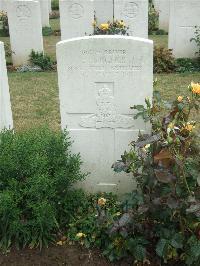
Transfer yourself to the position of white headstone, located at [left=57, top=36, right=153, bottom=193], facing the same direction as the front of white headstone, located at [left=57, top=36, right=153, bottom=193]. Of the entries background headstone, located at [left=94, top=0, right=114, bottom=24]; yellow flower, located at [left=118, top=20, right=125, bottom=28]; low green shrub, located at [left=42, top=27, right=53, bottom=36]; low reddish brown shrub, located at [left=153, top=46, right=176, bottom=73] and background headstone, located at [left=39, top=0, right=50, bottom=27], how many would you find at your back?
5

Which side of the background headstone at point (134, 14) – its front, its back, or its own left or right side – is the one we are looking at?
front

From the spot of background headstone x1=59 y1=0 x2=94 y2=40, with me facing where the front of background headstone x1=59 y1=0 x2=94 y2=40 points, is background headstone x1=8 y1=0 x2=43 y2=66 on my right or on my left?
on my right

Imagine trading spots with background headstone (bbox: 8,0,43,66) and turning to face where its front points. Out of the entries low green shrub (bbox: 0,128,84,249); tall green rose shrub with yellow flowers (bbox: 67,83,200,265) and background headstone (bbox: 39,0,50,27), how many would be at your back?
1

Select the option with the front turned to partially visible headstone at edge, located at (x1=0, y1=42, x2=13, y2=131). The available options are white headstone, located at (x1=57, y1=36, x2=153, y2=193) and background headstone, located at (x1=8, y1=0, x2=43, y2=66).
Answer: background headstone, located at (x1=8, y1=0, x2=43, y2=66)

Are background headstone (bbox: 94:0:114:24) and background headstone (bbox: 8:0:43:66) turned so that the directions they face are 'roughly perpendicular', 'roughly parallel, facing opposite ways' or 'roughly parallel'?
roughly parallel

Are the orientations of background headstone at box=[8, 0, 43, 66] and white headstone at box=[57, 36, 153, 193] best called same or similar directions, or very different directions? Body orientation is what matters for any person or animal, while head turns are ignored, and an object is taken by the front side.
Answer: same or similar directions

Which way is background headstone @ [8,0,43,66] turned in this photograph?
toward the camera

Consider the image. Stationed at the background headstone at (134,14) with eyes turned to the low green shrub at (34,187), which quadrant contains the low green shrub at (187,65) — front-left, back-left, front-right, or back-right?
front-left

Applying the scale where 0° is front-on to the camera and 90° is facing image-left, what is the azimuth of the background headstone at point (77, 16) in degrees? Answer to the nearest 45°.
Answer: approximately 0°

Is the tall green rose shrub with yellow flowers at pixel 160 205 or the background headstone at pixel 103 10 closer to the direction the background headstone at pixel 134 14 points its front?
the tall green rose shrub with yellow flowers

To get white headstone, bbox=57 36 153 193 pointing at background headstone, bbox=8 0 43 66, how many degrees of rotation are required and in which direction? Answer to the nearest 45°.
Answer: approximately 180°

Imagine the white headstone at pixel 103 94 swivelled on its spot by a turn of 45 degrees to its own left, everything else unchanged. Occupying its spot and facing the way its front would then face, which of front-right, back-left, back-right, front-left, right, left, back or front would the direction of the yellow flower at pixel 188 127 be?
front

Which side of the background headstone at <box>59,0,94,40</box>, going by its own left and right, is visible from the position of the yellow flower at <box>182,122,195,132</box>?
front
